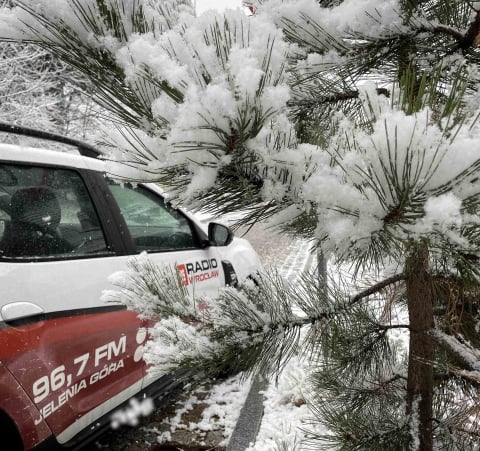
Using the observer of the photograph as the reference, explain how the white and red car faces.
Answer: facing away from the viewer and to the right of the viewer

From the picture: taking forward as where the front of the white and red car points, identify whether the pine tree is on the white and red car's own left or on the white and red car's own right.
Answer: on the white and red car's own right
